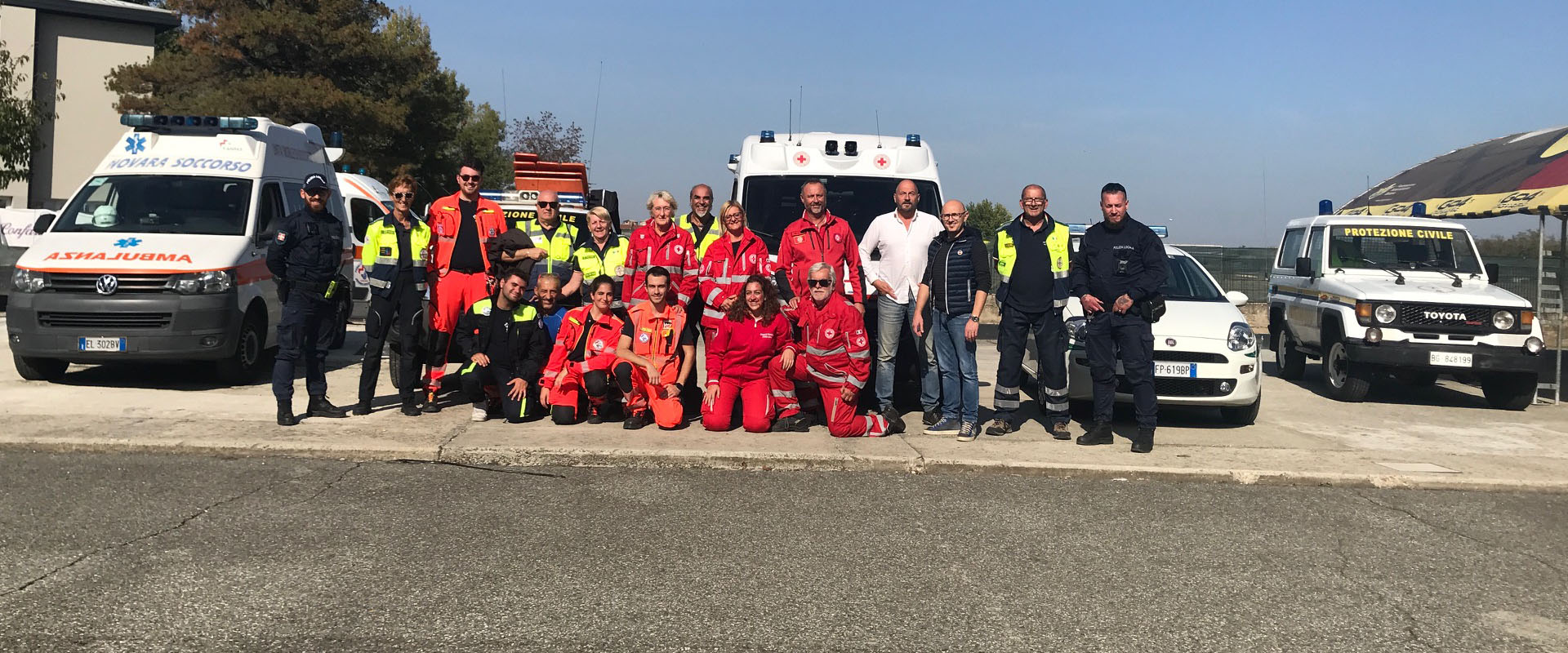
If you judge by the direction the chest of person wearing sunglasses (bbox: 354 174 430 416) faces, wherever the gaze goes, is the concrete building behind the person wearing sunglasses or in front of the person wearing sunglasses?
behind

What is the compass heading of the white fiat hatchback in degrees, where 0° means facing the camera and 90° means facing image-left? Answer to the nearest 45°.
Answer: approximately 0°

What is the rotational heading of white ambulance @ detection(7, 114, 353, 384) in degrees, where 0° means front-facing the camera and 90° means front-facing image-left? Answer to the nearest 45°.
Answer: approximately 45°

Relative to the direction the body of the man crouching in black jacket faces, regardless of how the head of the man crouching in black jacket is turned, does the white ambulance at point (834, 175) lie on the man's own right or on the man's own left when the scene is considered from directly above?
on the man's own left

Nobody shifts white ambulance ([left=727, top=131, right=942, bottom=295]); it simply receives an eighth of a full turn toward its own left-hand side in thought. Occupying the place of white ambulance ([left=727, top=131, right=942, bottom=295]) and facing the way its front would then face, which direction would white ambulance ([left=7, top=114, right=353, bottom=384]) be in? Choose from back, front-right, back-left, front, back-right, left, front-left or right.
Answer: back-right

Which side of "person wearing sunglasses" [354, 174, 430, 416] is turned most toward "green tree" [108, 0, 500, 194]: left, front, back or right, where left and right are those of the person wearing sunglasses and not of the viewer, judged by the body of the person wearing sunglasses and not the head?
back
